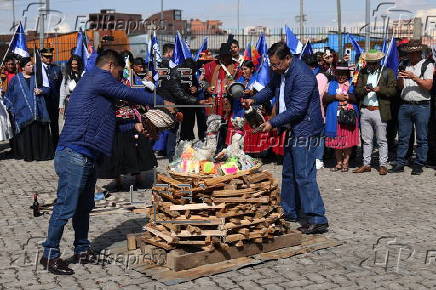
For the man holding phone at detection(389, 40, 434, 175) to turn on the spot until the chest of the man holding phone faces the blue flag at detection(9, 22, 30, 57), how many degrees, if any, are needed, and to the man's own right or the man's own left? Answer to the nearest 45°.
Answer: approximately 45° to the man's own right

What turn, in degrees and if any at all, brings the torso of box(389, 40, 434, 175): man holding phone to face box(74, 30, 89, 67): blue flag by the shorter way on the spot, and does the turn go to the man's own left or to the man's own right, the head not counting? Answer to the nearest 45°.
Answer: approximately 45° to the man's own right

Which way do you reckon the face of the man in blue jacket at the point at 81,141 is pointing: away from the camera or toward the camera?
away from the camera

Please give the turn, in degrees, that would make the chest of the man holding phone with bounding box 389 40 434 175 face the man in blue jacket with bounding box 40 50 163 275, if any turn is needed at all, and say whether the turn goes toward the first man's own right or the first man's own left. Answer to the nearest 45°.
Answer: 0° — they already face them

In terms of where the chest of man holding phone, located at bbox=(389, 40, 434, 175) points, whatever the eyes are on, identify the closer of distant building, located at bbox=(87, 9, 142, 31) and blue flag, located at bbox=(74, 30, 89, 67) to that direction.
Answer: the blue flag

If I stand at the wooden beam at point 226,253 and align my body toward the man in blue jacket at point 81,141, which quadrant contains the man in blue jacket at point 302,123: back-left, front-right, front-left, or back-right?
back-right

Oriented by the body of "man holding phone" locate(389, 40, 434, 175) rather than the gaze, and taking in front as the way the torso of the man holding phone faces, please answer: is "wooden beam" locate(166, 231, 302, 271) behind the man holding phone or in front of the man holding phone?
in front

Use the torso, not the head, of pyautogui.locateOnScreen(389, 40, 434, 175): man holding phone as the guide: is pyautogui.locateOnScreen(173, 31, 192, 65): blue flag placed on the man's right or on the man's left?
on the man's right

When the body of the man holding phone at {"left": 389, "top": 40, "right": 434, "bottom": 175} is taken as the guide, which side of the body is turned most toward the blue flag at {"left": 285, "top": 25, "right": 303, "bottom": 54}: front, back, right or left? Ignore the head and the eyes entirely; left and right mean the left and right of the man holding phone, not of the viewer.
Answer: right

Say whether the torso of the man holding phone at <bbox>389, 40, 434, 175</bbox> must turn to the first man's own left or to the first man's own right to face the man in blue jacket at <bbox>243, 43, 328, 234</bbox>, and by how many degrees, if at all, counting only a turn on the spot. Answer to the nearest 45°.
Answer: approximately 45° to the first man's own left

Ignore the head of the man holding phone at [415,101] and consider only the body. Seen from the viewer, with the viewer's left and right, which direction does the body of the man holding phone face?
facing the viewer and to the left of the viewer

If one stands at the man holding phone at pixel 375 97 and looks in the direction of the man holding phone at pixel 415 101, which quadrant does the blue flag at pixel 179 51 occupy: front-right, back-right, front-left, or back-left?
back-left

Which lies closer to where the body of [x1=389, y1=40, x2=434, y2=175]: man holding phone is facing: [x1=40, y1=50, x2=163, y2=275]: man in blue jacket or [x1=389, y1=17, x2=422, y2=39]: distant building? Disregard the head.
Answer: the man in blue jacket

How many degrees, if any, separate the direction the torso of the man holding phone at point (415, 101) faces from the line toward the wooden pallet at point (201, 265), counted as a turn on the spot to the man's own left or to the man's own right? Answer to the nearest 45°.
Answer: approximately 45° to the man's own left
